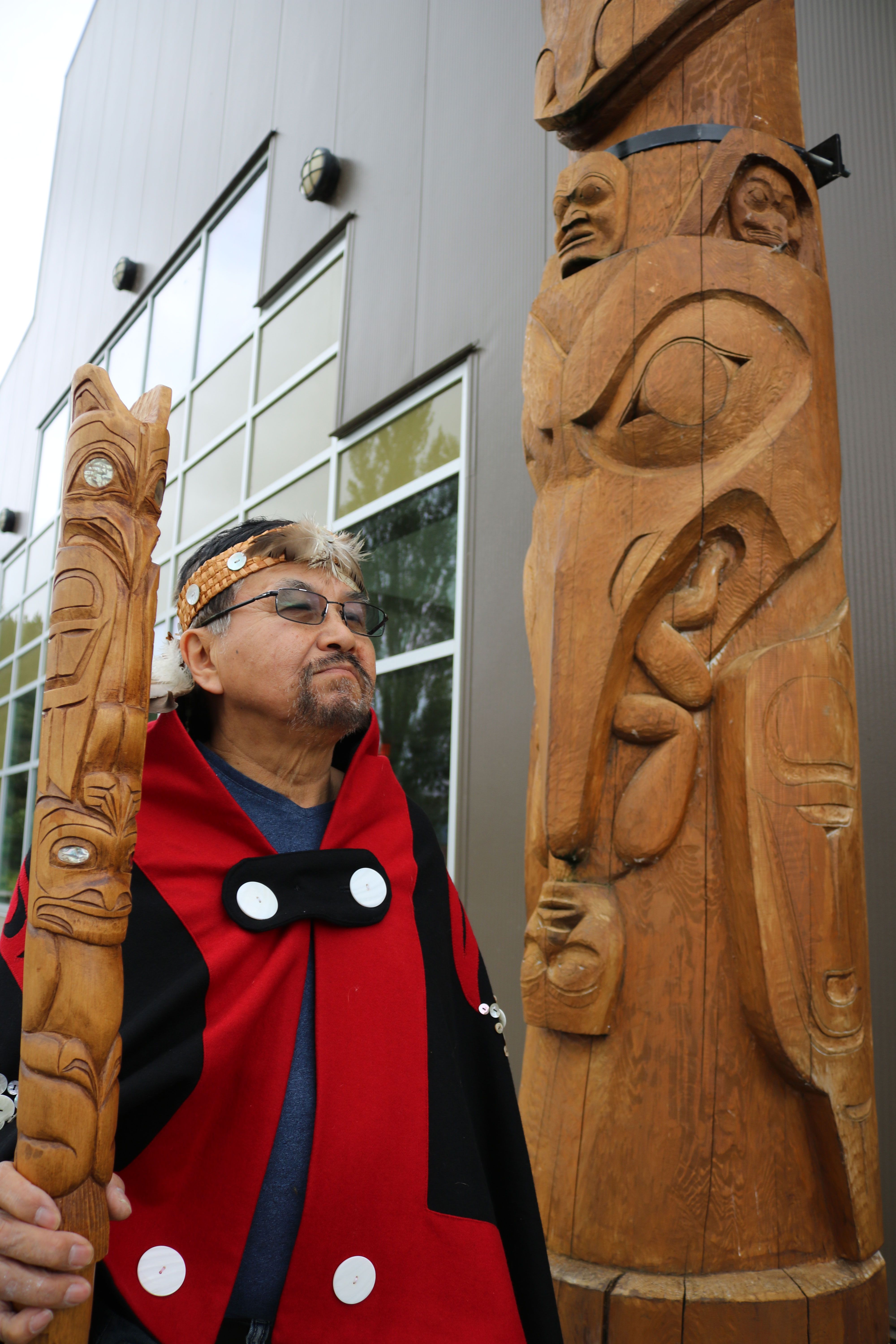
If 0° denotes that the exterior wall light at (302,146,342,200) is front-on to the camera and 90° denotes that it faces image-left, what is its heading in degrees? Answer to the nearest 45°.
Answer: approximately 45°

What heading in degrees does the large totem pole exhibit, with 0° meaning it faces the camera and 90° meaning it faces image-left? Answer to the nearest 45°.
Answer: approximately 45°

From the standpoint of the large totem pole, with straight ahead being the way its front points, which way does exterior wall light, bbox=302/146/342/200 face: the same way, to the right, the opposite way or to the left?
the same way

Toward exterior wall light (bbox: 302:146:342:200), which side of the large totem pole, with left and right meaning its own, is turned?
right

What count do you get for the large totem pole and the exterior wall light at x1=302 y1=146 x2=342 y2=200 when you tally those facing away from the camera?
0

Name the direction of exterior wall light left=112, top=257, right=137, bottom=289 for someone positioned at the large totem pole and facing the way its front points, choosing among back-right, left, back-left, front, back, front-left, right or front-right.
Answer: right

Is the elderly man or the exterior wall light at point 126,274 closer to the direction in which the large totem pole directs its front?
the elderly man

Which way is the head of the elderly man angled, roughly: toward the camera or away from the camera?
toward the camera
